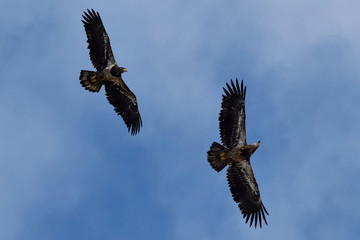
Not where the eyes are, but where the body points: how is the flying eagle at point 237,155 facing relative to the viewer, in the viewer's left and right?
facing to the right of the viewer

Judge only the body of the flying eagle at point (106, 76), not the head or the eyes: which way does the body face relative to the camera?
to the viewer's right

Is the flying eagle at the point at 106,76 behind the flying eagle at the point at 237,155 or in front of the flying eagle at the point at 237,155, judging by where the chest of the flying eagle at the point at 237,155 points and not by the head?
behind

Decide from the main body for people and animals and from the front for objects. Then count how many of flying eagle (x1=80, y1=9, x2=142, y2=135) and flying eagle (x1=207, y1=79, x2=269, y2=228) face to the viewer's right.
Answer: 2

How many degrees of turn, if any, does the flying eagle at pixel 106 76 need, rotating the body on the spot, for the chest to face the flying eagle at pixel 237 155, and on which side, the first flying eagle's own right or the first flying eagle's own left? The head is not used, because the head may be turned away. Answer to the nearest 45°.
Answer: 0° — it already faces it
